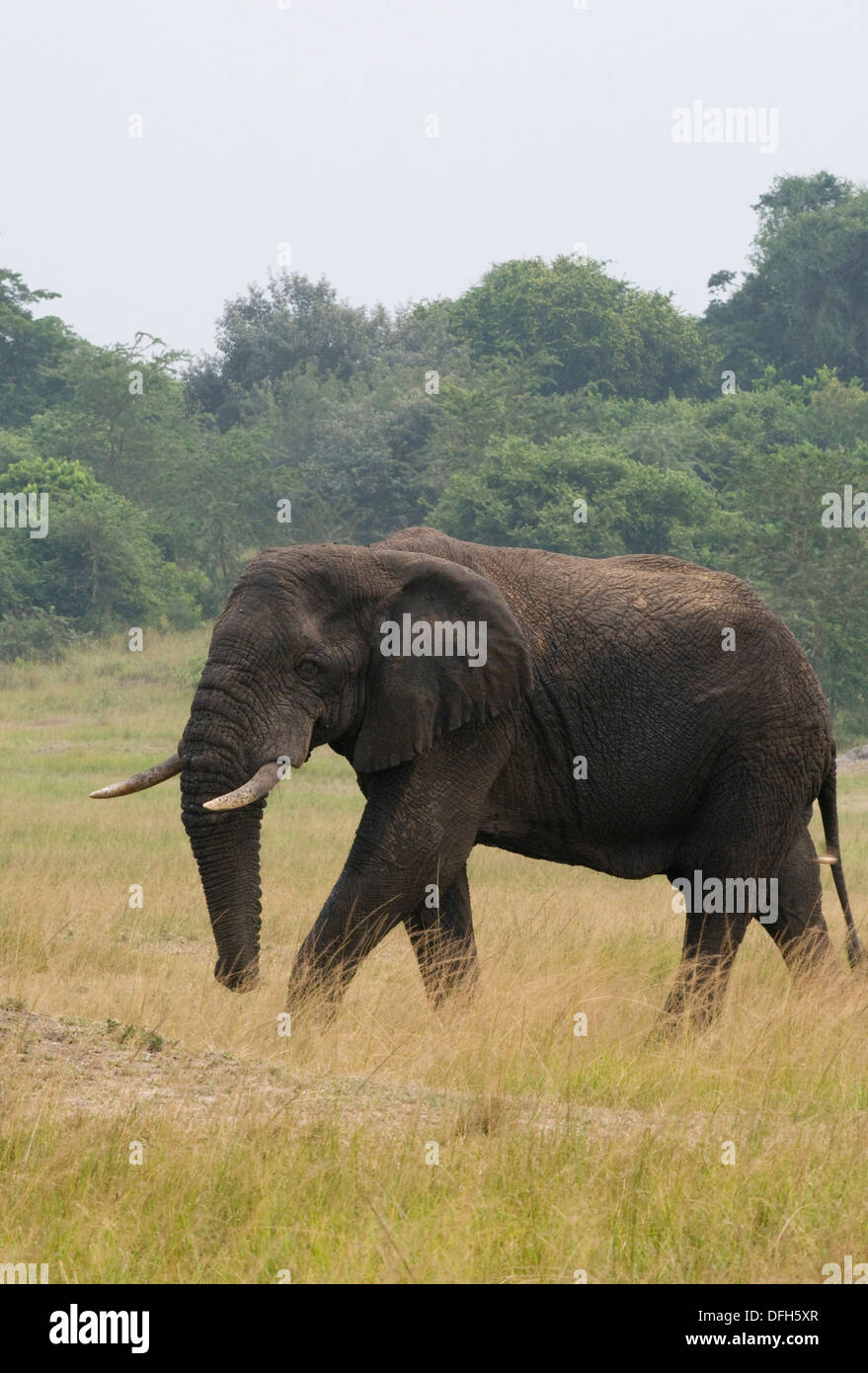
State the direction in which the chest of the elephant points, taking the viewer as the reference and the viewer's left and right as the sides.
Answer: facing to the left of the viewer
